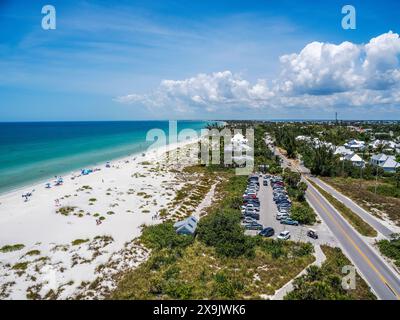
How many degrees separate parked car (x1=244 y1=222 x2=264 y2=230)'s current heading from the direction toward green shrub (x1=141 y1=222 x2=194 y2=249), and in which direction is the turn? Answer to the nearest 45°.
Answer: approximately 45° to its left

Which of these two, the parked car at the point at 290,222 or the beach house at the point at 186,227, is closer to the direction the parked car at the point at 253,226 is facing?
the beach house

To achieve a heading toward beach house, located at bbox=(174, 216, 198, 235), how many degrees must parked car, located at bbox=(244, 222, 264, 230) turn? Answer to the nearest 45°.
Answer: approximately 45° to its left

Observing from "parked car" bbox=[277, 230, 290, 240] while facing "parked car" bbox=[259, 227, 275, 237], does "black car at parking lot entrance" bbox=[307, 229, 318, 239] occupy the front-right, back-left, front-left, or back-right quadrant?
back-right

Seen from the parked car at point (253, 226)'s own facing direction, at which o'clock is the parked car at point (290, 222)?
the parked car at point (290, 222) is roughly at 5 o'clock from the parked car at point (253, 226).

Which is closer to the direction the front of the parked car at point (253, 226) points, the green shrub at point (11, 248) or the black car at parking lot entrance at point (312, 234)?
the green shrub

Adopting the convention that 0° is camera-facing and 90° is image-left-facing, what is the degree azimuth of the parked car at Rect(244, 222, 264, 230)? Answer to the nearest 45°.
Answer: approximately 90°

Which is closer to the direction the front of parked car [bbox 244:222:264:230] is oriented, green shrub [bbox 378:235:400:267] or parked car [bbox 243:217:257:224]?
the parked car

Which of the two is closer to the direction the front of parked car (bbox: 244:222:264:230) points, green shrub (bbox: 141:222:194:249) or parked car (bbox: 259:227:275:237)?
the green shrub
